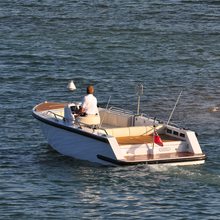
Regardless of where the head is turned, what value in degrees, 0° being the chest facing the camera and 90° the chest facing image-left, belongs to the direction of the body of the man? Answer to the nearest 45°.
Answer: approximately 135°

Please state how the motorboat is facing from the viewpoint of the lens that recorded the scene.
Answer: facing away from the viewer and to the left of the viewer

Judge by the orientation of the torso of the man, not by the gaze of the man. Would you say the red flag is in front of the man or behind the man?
behind
